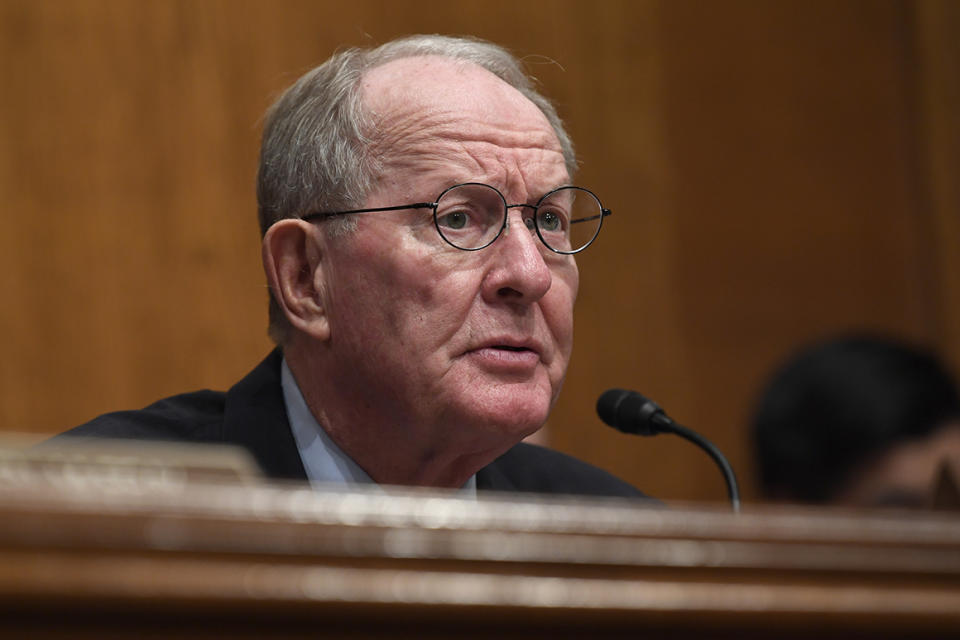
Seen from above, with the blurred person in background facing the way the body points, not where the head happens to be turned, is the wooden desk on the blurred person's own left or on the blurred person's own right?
on the blurred person's own right

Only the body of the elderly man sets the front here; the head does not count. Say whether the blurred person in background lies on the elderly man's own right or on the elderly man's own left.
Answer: on the elderly man's own left

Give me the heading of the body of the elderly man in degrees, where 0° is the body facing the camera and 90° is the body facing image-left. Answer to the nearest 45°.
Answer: approximately 315°
